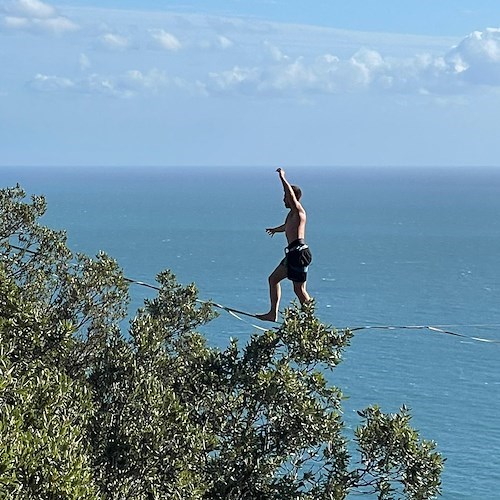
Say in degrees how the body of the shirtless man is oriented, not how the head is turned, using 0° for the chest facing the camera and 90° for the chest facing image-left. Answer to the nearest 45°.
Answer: approximately 90°
